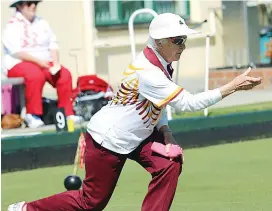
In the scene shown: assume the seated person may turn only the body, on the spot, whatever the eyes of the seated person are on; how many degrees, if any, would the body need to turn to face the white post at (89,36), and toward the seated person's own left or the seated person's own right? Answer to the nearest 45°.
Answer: approximately 135° to the seated person's own left

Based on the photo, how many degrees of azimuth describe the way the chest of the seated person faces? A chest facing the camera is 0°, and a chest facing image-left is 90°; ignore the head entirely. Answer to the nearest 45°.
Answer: approximately 315°
